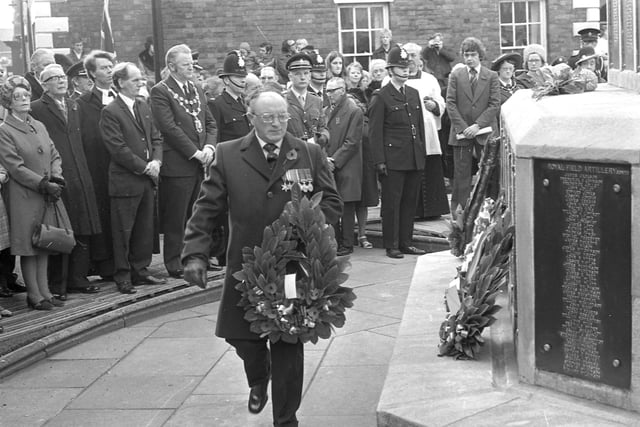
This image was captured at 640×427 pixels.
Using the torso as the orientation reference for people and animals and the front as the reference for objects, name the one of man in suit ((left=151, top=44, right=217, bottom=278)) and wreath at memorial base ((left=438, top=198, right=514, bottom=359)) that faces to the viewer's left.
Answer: the wreath at memorial base

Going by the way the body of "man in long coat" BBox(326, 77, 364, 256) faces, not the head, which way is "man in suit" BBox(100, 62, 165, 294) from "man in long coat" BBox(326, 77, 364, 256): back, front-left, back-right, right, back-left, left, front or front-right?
front

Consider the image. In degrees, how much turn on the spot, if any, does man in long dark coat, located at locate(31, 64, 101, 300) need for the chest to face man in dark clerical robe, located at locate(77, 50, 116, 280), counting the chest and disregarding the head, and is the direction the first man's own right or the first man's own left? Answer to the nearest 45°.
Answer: approximately 90° to the first man's own left

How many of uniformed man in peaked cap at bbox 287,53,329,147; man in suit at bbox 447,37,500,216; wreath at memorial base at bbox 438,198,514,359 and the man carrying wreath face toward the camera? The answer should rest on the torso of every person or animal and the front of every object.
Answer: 3

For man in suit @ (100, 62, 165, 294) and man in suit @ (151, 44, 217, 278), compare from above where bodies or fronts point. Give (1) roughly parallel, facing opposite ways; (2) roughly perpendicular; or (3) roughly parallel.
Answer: roughly parallel

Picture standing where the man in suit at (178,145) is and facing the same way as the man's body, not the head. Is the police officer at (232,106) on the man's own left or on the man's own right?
on the man's own left

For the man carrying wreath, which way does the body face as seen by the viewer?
toward the camera

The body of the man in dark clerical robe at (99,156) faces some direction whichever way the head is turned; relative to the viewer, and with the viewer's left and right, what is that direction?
facing the viewer and to the right of the viewer

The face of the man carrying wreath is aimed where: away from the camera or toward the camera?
toward the camera

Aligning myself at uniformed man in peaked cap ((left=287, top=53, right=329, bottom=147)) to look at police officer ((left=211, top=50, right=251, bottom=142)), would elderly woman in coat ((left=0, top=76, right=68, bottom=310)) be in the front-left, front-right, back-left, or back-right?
front-left

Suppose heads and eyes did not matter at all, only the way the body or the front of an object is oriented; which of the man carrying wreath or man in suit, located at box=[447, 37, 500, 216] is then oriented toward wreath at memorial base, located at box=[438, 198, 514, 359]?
the man in suit

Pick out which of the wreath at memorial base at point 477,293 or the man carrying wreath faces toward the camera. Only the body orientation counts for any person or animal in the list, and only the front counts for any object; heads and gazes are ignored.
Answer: the man carrying wreath

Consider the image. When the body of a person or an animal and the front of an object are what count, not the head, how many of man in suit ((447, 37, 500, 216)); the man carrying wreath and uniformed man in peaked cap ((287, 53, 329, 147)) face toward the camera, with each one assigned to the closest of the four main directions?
3

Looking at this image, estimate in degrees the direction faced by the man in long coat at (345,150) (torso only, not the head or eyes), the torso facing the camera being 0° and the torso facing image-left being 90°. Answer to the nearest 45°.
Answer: approximately 45°

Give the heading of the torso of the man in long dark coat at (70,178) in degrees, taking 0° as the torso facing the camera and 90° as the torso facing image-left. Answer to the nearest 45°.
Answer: approximately 315°
